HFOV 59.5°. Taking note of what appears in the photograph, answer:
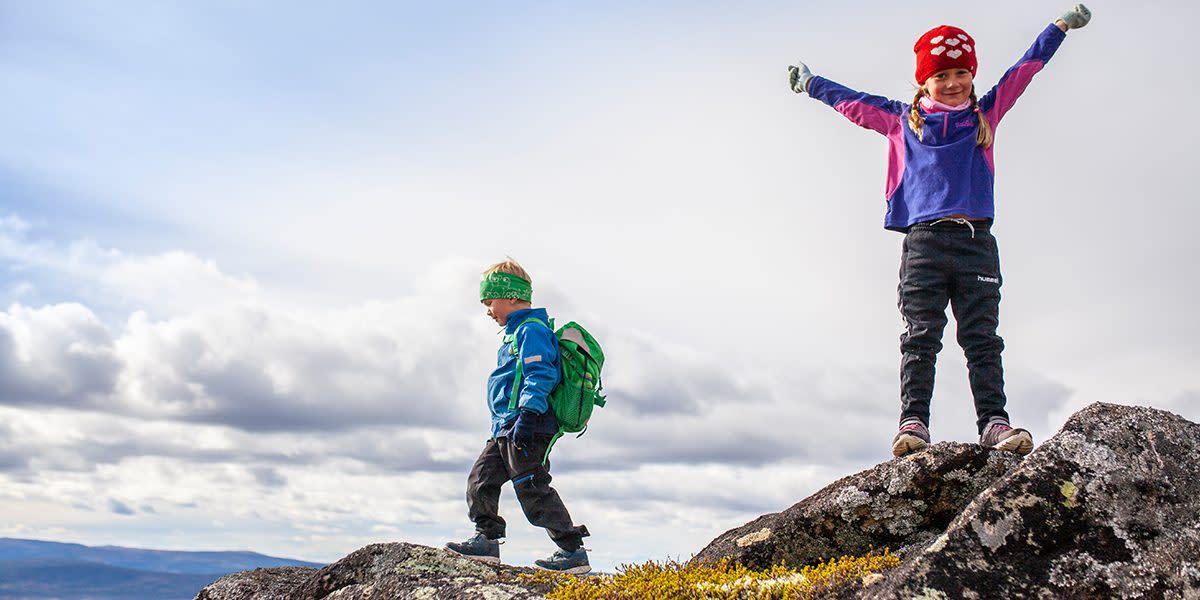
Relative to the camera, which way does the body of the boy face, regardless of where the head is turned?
to the viewer's left

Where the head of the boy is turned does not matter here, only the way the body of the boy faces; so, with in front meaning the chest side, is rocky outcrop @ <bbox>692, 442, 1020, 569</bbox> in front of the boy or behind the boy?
behind

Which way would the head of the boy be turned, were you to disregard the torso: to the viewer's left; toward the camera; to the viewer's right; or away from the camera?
to the viewer's left

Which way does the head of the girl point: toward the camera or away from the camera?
toward the camera

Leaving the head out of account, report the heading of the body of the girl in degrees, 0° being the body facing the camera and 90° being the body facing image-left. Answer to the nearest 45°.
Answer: approximately 0°

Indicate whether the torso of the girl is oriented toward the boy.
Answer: no

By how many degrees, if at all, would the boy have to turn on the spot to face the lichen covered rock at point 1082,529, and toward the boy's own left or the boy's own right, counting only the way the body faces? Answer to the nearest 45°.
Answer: approximately 135° to the boy's own left

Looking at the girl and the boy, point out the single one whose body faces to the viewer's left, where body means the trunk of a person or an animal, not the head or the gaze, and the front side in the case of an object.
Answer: the boy

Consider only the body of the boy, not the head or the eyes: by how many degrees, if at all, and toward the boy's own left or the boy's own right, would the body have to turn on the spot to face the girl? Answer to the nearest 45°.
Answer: approximately 180°

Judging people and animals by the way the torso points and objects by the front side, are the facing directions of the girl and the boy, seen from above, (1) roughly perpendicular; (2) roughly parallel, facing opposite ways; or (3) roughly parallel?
roughly perpendicular

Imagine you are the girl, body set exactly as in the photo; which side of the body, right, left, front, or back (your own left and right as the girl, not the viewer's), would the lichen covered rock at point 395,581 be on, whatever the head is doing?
right
